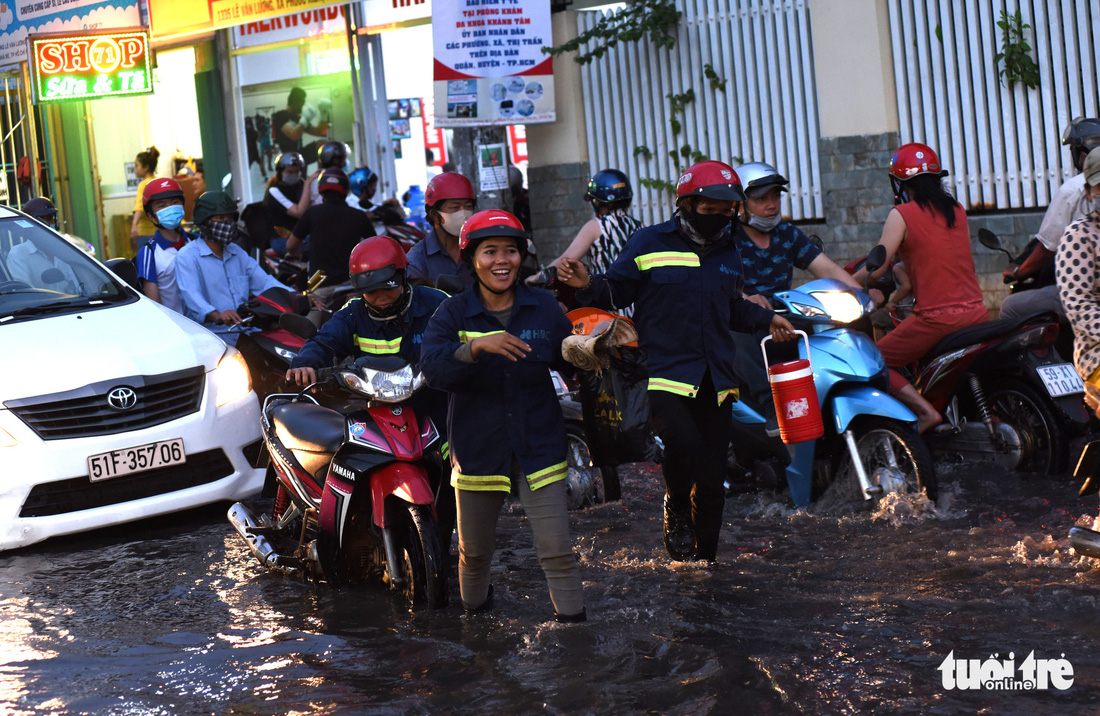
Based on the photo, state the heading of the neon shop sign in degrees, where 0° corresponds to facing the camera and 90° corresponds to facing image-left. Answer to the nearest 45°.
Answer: approximately 0°

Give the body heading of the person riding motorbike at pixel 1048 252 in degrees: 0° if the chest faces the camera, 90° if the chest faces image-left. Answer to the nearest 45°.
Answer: approximately 90°

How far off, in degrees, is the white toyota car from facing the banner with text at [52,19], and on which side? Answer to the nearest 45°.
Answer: approximately 135° to its left

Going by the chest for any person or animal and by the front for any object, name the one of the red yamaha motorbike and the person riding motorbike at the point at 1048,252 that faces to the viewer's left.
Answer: the person riding motorbike

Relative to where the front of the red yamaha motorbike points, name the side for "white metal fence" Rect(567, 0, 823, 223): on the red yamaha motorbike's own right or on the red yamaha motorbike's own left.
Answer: on the red yamaha motorbike's own left

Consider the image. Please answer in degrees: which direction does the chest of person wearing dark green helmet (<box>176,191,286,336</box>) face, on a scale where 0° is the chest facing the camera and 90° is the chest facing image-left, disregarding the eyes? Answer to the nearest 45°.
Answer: approximately 315°
